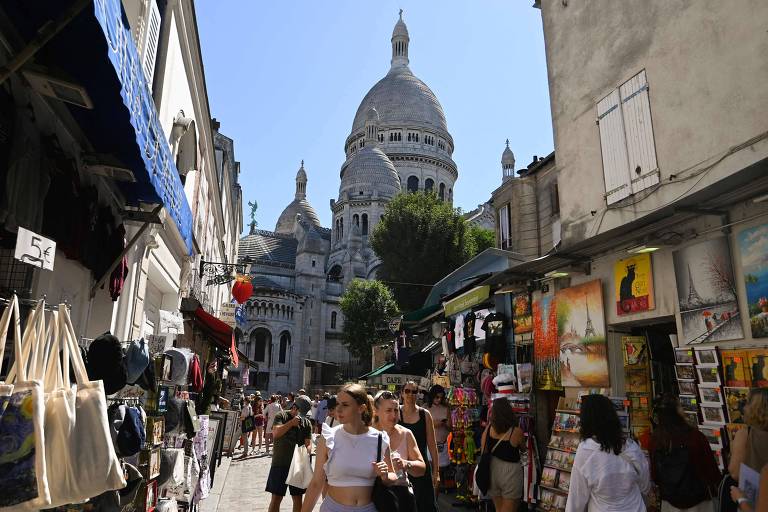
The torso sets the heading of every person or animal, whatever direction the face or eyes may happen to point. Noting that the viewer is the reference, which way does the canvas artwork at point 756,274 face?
facing the viewer and to the left of the viewer

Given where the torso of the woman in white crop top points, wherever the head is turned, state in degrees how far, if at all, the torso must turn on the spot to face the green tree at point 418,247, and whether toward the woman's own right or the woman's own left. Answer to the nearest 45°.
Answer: approximately 180°

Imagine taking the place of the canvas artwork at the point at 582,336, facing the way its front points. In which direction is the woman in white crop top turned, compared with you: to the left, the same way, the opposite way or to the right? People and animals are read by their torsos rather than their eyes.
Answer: to the left

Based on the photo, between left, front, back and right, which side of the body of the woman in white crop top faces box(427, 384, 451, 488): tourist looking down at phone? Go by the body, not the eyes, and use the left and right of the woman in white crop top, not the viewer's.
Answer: back

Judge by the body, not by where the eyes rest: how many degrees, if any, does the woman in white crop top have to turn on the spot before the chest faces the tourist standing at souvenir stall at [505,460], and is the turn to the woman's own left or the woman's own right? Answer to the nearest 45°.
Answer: approximately 135° to the woman's own left

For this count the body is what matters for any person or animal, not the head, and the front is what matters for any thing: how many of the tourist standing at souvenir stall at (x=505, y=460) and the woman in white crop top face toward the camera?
1

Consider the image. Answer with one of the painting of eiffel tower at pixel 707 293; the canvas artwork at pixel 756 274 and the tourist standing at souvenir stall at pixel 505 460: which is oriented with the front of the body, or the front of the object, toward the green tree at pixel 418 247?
the tourist standing at souvenir stall

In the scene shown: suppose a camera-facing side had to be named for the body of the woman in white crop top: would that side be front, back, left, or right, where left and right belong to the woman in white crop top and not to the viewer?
front

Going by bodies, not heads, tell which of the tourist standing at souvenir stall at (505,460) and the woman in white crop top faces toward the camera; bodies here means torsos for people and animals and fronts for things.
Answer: the woman in white crop top

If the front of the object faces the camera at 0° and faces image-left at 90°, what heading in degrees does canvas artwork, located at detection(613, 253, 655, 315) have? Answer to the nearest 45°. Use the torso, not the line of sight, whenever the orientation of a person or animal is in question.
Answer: approximately 45°

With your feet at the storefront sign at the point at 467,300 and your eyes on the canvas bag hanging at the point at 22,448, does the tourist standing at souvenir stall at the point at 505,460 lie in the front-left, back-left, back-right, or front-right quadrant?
front-left

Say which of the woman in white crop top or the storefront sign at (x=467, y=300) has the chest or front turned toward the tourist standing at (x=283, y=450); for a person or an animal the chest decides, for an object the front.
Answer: the storefront sign

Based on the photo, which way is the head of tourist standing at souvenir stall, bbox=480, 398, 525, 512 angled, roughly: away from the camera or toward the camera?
away from the camera

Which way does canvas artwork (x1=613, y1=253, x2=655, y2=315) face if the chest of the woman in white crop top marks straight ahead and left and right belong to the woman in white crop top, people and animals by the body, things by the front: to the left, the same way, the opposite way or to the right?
to the right

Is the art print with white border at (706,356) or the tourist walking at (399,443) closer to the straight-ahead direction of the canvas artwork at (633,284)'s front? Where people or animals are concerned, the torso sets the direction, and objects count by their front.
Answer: the tourist walking

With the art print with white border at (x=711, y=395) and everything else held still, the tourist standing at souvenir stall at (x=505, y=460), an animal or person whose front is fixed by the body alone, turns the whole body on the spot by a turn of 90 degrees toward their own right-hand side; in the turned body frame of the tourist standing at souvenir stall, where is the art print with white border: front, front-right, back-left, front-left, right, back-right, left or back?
front

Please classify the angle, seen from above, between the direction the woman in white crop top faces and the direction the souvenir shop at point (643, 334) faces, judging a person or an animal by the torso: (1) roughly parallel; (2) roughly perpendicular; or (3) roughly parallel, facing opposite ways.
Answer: roughly perpendicular

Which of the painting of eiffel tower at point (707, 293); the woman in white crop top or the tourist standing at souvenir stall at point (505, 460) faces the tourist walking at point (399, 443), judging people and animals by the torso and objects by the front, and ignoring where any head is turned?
the painting of eiffel tower

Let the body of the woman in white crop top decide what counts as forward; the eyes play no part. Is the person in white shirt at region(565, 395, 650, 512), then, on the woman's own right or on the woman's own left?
on the woman's own left

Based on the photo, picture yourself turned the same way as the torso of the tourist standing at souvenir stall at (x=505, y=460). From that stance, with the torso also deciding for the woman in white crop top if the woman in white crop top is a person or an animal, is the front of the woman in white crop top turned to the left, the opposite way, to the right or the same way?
the opposite way
